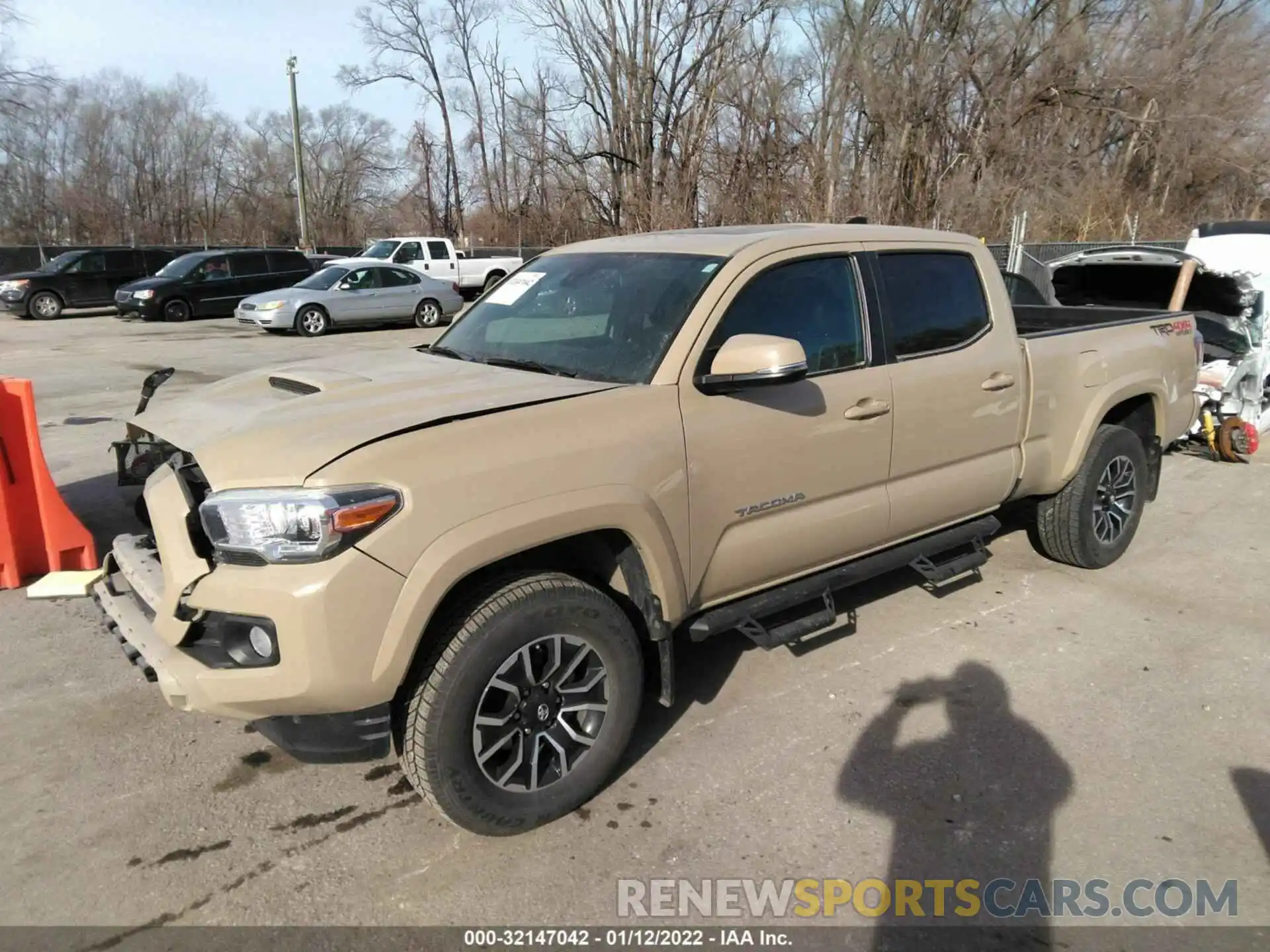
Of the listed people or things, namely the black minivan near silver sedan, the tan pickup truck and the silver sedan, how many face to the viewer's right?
0

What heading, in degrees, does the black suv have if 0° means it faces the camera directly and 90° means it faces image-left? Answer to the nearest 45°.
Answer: approximately 45°

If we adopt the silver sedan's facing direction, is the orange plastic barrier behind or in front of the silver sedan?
in front

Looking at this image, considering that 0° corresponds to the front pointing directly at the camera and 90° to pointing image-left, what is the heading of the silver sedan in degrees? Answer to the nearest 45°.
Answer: approximately 45°

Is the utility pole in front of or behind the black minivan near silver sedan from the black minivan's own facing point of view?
behind

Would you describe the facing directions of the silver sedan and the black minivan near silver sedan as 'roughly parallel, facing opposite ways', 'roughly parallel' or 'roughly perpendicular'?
roughly parallel

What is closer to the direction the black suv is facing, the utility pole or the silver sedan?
the silver sedan

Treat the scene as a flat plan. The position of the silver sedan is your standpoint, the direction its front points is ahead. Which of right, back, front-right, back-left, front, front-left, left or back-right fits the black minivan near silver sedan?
right

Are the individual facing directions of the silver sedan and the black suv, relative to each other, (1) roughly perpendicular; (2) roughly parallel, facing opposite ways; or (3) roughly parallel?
roughly parallel

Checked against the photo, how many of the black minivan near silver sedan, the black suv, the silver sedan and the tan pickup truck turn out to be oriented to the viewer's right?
0

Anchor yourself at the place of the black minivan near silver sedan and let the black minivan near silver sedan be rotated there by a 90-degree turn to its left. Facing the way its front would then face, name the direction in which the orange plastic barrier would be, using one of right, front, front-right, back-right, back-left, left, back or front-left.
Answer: front-right

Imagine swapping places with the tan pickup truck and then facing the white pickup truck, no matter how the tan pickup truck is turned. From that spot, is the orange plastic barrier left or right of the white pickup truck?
left
